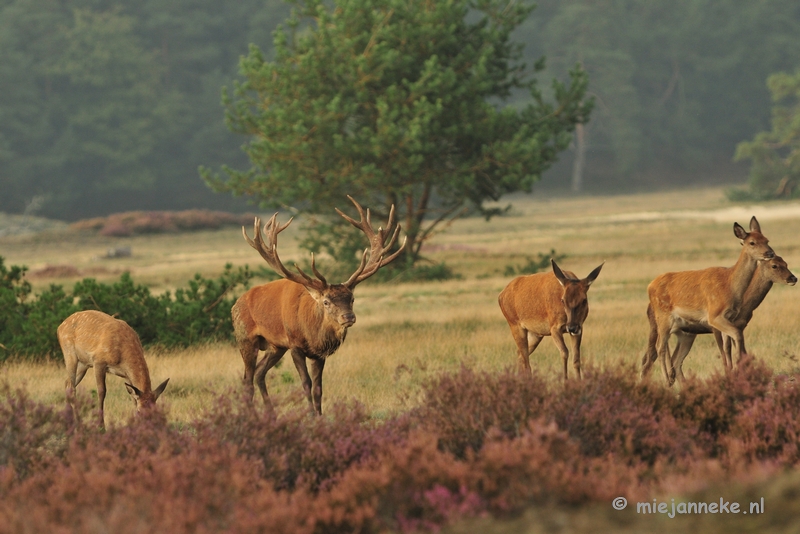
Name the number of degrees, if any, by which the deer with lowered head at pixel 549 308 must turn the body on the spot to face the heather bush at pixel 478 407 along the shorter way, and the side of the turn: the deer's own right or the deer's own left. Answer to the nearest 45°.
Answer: approximately 45° to the deer's own right

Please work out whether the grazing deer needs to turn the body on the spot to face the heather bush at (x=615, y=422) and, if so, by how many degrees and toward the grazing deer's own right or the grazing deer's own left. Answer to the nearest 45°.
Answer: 0° — it already faces it

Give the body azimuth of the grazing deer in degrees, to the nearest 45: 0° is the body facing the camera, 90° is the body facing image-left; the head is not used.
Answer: approximately 315°

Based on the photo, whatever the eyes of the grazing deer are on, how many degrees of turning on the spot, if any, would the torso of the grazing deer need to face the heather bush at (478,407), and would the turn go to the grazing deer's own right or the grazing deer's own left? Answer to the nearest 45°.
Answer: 0° — it already faces it

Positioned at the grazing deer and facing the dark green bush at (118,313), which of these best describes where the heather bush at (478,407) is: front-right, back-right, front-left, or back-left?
back-right

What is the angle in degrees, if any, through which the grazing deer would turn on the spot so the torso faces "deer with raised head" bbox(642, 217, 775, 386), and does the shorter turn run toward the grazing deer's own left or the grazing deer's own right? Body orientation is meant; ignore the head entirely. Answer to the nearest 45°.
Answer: approximately 45° to the grazing deer's own left

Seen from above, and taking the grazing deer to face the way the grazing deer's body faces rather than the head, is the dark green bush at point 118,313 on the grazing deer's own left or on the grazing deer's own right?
on the grazing deer's own left

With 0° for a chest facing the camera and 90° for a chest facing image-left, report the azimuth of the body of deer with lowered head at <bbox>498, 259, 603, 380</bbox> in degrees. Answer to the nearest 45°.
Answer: approximately 315°

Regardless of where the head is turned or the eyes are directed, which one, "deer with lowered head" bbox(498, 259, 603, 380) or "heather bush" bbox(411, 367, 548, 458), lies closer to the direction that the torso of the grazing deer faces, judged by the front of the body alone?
the heather bush
